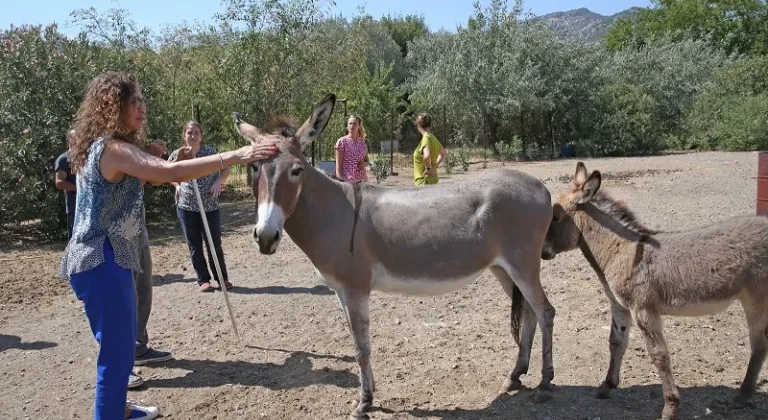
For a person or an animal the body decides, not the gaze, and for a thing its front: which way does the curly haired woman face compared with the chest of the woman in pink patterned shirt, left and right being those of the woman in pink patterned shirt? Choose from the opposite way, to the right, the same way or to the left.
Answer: to the left

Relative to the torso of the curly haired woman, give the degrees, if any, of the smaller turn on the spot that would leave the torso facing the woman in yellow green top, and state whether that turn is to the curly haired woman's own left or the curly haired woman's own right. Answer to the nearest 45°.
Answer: approximately 45° to the curly haired woman's own left

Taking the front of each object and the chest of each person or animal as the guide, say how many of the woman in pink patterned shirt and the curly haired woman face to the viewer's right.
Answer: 1

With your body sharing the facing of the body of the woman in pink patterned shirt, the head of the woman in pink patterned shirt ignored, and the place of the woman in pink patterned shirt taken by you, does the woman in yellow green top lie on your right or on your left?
on your left

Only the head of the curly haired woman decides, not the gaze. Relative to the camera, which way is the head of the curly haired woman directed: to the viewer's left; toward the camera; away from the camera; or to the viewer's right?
to the viewer's right

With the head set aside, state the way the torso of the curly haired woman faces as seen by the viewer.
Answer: to the viewer's right

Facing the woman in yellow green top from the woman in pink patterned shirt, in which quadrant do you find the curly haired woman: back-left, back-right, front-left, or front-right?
back-right

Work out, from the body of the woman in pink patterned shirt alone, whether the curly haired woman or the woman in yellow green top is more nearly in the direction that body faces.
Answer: the curly haired woman

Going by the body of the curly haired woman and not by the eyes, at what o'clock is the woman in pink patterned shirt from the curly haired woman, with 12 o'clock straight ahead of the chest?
The woman in pink patterned shirt is roughly at 10 o'clock from the curly haired woman.
